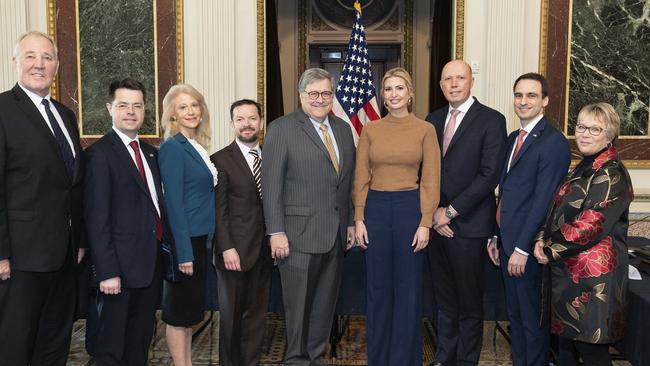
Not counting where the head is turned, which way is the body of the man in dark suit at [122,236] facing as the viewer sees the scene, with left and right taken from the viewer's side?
facing the viewer and to the right of the viewer

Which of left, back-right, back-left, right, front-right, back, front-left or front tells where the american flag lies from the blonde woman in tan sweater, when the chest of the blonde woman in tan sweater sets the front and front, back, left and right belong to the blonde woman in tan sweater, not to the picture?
back

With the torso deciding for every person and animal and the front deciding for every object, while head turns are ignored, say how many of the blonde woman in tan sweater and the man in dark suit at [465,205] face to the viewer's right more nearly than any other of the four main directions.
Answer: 0

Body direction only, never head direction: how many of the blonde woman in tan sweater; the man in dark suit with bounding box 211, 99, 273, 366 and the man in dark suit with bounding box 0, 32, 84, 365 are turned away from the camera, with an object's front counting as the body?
0

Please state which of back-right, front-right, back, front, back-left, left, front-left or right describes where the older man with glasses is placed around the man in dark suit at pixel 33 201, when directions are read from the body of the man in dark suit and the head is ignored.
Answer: front-left

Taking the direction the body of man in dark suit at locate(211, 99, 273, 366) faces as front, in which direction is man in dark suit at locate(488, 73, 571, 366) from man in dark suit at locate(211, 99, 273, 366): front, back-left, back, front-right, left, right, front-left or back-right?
front-left

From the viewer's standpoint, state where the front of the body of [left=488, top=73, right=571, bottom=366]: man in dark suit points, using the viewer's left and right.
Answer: facing the viewer and to the left of the viewer

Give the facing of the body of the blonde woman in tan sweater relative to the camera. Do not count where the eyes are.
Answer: toward the camera

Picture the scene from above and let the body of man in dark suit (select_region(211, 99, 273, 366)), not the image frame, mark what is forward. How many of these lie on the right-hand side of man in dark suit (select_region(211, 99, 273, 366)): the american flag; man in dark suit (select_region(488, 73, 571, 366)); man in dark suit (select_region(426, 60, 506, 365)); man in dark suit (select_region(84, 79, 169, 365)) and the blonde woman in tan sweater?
1
